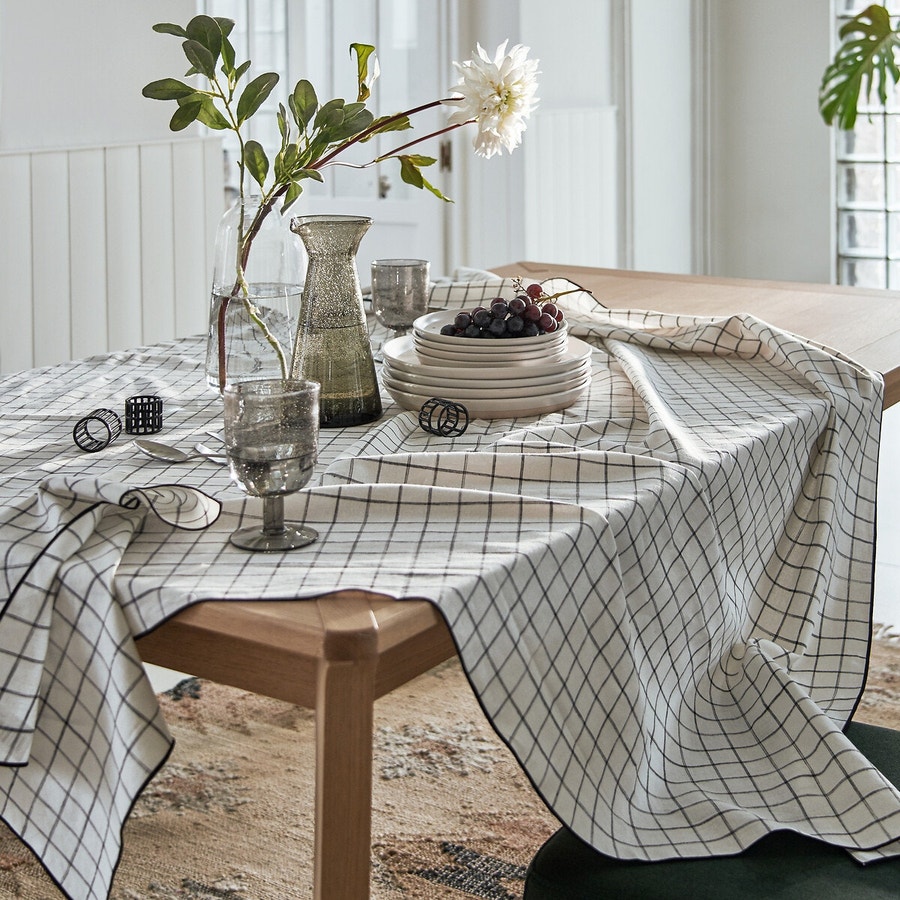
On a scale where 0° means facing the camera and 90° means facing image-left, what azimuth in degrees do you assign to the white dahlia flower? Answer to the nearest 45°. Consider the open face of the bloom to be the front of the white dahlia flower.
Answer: approximately 315°
